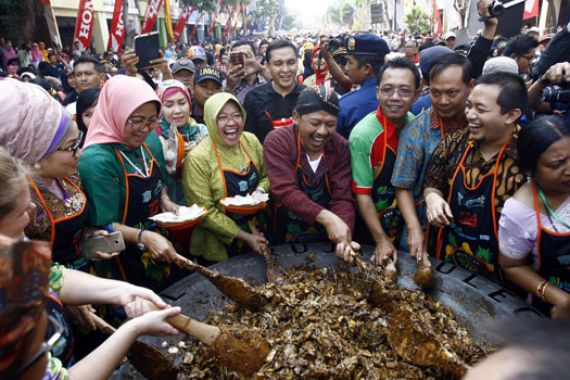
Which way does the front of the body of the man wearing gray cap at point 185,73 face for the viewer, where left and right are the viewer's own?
facing the viewer

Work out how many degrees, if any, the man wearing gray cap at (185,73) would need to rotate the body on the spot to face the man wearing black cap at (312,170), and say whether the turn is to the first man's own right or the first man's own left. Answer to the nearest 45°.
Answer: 0° — they already face them

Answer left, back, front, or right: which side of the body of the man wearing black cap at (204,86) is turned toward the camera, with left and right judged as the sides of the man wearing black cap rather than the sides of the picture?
front

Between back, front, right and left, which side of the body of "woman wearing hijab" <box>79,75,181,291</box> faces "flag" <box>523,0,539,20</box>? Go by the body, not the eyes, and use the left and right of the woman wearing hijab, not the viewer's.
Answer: left

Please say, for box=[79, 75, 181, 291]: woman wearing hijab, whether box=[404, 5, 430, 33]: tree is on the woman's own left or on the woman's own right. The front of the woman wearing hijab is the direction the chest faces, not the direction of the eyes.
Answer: on the woman's own left

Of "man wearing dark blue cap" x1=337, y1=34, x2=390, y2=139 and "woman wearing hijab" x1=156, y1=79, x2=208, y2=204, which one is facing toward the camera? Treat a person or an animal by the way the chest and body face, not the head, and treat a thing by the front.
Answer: the woman wearing hijab

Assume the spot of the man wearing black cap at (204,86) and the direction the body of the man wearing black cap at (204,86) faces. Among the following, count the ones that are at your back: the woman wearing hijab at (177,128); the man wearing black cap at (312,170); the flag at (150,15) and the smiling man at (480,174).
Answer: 1

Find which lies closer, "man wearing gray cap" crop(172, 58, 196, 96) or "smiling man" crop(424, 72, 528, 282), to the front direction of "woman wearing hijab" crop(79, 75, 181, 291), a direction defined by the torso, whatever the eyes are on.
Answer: the smiling man

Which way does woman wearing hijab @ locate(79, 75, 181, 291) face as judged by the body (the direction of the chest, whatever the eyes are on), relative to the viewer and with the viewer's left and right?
facing the viewer and to the right of the viewer

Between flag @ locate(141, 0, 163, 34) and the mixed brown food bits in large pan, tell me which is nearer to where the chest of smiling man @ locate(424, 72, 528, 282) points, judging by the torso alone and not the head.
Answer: the mixed brown food bits in large pan

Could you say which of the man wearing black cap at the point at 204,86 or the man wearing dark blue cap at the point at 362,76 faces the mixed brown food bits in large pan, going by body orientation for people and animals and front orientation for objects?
the man wearing black cap at the point at 204,86

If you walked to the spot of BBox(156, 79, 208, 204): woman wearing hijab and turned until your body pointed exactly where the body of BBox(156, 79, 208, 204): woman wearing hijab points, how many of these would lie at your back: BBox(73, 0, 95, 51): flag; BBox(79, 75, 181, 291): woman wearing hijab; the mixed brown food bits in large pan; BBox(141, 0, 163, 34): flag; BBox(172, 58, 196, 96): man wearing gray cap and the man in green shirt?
3

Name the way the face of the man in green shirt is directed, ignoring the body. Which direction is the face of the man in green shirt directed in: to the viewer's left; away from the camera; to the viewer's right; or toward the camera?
toward the camera

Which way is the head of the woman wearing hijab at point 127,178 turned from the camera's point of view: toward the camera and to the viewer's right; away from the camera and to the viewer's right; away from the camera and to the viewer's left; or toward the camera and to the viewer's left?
toward the camera and to the viewer's right

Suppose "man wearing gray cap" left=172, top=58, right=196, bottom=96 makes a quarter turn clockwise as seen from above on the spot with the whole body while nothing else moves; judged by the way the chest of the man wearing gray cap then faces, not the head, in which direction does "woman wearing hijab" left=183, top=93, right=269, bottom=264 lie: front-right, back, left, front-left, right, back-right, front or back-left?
left
